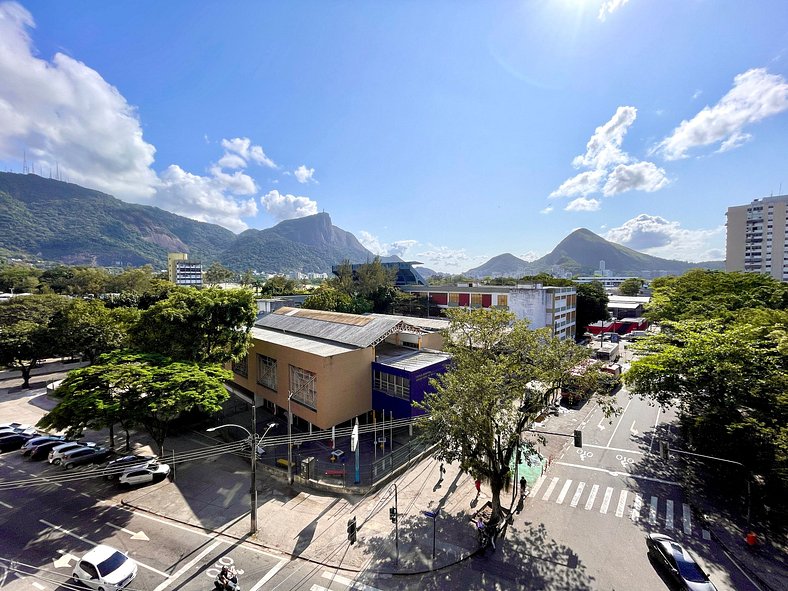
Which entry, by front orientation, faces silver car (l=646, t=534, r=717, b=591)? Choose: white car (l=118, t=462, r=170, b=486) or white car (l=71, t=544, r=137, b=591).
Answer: white car (l=71, t=544, r=137, b=591)

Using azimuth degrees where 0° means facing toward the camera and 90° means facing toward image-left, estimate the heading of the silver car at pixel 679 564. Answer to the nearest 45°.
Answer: approximately 315°

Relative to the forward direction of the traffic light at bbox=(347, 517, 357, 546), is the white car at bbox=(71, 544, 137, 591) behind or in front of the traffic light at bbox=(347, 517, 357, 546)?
in front

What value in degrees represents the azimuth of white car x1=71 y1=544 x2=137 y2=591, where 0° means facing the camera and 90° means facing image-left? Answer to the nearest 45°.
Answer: approximately 315°

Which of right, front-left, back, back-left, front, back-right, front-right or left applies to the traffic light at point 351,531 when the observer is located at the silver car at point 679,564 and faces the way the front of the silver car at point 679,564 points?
right

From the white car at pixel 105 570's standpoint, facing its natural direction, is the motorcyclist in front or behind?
in front
